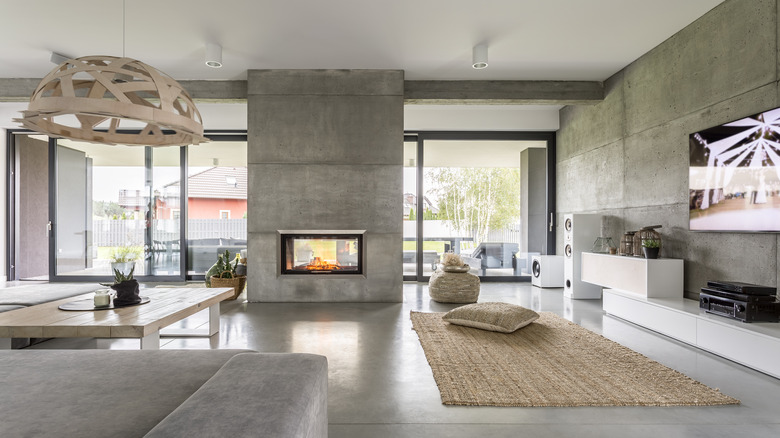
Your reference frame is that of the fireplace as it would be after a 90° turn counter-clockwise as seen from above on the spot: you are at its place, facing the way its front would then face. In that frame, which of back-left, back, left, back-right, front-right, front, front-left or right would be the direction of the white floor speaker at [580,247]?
front

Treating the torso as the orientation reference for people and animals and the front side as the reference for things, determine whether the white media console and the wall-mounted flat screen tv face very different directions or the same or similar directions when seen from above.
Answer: same or similar directions

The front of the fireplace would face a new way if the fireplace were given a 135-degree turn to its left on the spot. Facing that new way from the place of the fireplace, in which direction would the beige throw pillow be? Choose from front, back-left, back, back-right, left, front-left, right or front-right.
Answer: right

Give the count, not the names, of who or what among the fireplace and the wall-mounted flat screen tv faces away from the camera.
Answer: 0

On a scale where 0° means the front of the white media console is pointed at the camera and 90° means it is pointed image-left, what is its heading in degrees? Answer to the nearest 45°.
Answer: approximately 45°

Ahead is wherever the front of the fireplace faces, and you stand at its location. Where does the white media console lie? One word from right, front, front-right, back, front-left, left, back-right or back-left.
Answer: front-left

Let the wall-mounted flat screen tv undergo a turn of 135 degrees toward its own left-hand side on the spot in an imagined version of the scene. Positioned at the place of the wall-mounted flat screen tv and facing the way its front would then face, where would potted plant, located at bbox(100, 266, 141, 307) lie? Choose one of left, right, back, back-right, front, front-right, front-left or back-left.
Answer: back-right

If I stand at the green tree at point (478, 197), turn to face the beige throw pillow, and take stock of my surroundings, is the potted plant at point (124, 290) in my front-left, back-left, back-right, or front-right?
front-right

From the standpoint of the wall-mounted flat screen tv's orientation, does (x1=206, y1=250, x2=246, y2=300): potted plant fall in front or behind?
in front

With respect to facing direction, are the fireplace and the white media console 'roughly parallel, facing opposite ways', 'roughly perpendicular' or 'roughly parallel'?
roughly perpendicular

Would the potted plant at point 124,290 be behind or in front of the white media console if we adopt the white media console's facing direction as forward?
in front

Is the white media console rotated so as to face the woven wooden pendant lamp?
yes

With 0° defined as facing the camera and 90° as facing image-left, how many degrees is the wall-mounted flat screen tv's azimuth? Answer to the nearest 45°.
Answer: approximately 45°

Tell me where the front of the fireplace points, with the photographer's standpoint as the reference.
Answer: facing the viewer

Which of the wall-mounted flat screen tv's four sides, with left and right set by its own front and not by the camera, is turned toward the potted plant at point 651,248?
right

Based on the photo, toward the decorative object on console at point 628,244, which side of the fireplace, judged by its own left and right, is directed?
left

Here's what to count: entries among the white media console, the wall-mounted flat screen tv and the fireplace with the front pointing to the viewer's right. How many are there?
0
